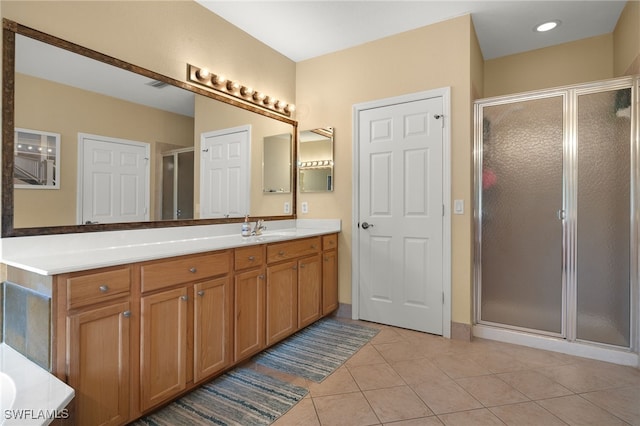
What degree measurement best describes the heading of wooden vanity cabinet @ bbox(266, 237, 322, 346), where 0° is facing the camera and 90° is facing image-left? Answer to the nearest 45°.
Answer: approximately 315°

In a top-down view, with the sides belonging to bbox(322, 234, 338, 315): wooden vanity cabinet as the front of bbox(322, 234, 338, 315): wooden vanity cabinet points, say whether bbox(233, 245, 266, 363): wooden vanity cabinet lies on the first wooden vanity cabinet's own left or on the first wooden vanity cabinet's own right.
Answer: on the first wooden vanity cabinet's own right

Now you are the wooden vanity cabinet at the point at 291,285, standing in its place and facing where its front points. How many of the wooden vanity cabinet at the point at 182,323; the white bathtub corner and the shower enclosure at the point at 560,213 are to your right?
2

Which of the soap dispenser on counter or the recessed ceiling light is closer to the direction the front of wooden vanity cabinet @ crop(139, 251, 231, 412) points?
the recessed ceiling light

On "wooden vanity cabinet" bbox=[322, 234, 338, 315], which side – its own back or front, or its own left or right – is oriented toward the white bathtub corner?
right

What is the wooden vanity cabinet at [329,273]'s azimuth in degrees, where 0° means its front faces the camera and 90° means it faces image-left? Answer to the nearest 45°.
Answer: approximately 315°

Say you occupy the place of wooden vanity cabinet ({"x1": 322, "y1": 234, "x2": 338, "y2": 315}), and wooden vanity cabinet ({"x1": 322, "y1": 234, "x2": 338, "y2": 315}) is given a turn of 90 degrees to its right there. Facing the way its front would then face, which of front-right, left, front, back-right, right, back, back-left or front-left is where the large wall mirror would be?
front

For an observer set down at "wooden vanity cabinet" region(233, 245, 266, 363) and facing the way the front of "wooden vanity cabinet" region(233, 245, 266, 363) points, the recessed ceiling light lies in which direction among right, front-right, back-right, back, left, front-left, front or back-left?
front-left

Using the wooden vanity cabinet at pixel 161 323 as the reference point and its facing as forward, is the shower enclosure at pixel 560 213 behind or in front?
in front

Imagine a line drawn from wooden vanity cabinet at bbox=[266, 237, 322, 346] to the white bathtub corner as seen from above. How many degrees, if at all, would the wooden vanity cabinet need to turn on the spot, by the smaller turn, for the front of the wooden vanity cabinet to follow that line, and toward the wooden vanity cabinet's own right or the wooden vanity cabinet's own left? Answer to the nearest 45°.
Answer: approximately 90° to the wooden vanity cabinet's own right

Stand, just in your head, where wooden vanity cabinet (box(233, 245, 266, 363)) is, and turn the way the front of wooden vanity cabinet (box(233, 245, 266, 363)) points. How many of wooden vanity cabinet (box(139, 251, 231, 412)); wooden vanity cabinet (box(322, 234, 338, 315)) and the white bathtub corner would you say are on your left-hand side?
1
